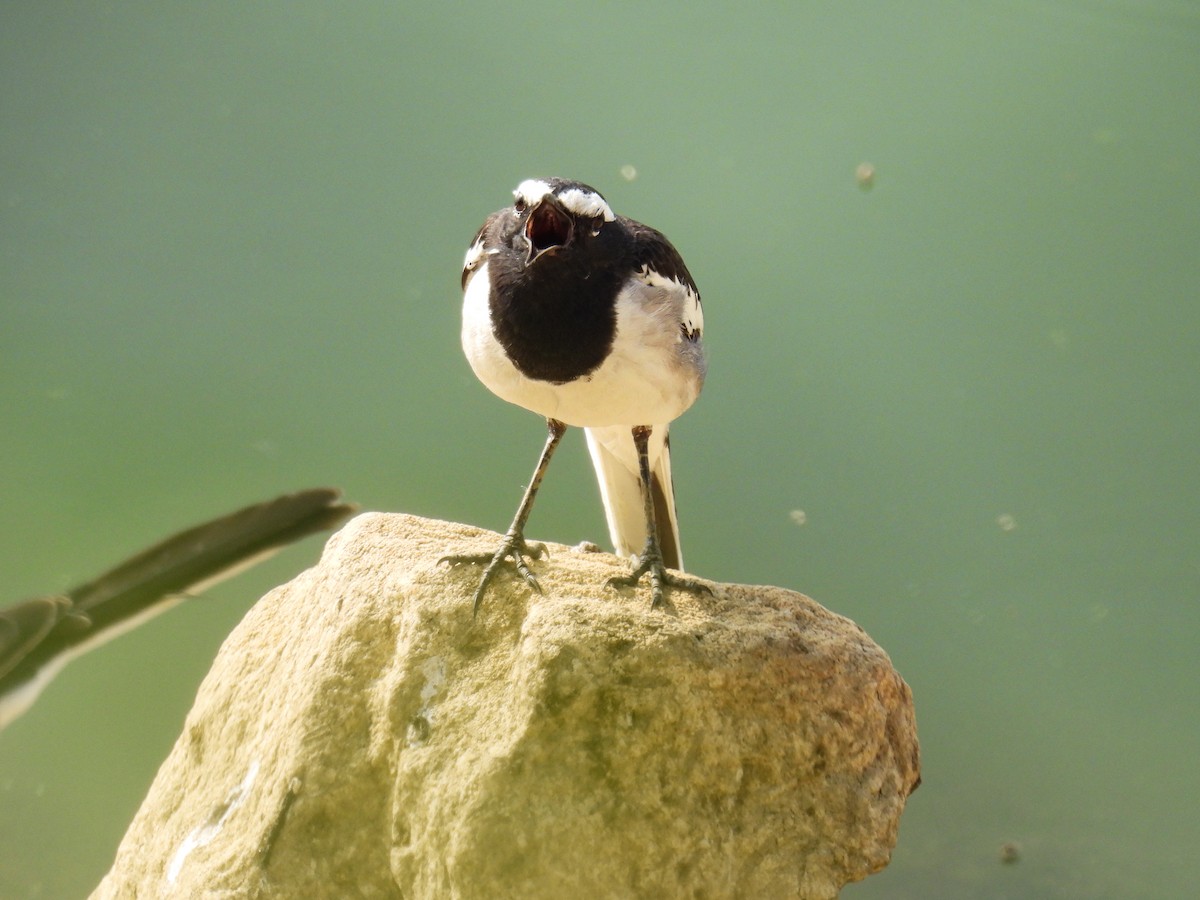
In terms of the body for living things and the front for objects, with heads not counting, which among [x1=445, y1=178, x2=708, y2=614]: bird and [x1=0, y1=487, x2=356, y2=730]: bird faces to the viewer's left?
[x1=0, y1=487, x2=356, y2=730]: bird

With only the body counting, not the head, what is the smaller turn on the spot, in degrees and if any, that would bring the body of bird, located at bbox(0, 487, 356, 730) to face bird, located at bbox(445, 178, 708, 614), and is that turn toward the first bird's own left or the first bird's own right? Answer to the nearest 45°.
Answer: approximately 180°

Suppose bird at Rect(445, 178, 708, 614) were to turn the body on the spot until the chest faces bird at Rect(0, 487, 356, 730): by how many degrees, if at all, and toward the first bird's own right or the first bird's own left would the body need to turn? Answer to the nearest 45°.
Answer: approximately 90° to the first bird's own right

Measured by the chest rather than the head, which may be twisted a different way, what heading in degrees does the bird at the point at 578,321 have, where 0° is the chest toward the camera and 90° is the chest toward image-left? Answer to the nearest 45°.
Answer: approximately 0°

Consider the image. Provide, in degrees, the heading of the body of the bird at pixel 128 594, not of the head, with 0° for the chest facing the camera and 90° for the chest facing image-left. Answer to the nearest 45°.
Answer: approximately 90°

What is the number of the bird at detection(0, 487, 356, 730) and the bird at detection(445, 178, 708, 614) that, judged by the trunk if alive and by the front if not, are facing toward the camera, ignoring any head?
1

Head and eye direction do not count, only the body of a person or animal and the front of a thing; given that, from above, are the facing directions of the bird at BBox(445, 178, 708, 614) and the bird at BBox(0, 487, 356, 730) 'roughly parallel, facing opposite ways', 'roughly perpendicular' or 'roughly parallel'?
roughly perpendicular
